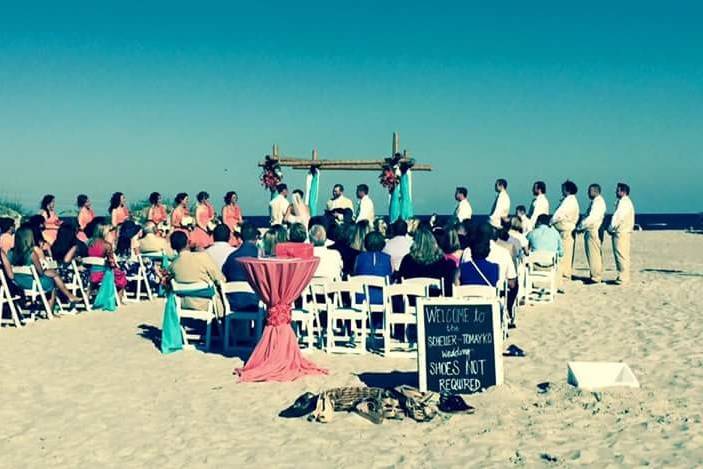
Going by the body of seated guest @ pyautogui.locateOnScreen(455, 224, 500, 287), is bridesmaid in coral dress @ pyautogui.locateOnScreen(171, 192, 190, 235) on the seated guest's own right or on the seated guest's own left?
on the seated guest's own left

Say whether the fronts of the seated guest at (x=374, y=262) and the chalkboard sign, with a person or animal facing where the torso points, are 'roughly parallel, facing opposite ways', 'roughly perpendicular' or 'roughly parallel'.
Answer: roughly parallel, facing opposite ways

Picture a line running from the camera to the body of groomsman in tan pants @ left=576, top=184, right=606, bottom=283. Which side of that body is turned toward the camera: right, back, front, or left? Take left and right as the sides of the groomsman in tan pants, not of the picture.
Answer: left

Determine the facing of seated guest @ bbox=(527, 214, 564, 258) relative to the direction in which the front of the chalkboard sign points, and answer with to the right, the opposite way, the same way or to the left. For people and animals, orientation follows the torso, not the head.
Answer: the opposite way

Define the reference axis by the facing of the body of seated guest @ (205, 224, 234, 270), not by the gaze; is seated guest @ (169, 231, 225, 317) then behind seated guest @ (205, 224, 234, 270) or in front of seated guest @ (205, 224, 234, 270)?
behind

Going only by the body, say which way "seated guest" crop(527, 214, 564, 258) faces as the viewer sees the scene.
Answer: away from the camera

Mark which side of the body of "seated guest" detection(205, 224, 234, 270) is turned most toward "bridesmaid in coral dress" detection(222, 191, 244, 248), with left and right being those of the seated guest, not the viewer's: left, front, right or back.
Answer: front

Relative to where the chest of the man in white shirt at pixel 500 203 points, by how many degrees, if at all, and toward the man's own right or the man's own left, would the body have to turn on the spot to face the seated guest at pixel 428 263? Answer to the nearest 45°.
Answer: approximately 90° to the man's own left

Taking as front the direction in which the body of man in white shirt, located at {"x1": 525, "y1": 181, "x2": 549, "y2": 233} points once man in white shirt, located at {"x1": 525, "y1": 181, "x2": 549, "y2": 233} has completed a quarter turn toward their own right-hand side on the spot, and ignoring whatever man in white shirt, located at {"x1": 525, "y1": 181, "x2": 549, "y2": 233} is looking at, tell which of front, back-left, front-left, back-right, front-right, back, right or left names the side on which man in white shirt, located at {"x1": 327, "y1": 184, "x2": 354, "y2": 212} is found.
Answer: left

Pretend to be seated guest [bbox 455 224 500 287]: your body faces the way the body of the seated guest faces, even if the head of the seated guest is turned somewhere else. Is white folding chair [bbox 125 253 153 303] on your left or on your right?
on your left

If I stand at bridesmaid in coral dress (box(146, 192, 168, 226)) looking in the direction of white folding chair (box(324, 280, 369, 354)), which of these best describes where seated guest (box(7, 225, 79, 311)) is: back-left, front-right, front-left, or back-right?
front-right

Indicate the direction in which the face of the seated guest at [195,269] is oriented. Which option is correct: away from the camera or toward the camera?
away from the camera

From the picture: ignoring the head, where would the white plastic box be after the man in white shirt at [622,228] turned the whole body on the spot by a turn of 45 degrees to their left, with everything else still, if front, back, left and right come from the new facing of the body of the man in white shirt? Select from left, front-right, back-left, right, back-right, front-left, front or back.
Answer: front-left

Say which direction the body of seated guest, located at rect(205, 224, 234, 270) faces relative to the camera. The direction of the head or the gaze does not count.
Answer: away from the camera

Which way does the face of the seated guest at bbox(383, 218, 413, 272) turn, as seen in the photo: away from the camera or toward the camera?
away from the camera

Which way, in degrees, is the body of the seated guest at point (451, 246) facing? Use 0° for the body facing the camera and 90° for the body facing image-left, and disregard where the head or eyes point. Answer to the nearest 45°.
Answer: approximately 180°

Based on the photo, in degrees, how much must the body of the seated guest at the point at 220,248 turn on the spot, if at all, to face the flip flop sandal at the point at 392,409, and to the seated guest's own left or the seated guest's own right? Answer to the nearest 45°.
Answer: approximately 180°

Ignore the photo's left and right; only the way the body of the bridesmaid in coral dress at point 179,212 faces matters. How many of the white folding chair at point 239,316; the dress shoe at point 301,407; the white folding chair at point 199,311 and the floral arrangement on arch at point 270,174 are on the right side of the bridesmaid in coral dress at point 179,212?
3
